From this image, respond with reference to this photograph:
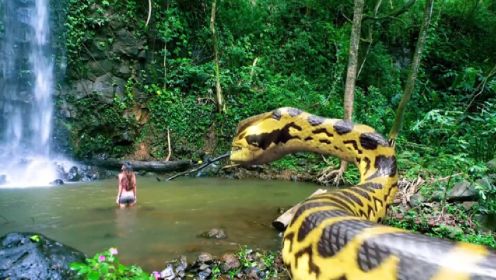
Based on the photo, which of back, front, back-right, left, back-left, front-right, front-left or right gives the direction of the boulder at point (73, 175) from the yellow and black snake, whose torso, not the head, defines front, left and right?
front-right

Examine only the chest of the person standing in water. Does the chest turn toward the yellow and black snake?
no

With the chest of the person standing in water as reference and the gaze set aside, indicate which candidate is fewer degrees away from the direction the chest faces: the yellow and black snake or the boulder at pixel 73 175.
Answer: the boulder

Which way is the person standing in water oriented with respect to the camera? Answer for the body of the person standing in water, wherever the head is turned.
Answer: away from the camera

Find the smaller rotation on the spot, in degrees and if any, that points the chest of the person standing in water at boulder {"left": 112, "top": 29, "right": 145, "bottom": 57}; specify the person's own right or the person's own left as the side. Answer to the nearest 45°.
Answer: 0° — they already face it

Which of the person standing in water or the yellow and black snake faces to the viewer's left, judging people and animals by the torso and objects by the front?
the yellow and black snake

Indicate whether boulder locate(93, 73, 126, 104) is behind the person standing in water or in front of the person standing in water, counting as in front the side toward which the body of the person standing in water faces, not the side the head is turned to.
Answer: in front

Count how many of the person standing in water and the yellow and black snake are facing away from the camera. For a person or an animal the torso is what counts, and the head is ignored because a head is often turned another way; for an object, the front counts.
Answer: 1

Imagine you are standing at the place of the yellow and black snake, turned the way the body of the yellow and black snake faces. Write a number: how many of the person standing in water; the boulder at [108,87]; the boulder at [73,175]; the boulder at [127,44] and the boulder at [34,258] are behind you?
0

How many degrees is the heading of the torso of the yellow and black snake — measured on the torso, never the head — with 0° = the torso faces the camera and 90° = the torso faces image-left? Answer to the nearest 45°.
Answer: approximately 90°

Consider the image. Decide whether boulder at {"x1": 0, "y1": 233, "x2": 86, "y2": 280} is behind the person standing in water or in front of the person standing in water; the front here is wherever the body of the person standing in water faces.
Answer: behind

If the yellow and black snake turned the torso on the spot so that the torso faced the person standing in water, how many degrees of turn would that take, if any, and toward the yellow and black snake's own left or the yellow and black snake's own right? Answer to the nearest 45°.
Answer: approximately 45° to the yellow and black snake's own right

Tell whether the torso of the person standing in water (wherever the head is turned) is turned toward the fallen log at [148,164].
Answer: yes

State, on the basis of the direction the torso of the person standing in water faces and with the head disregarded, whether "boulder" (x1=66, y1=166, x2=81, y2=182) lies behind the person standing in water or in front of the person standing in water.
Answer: in front
